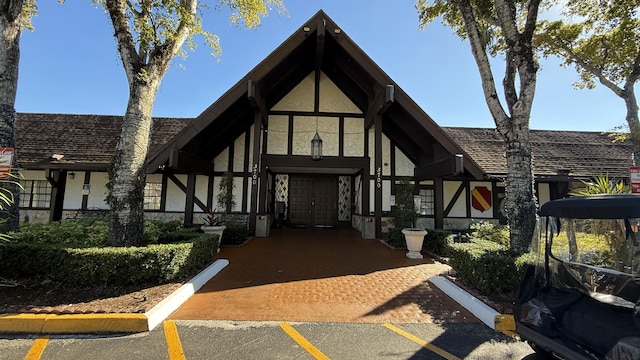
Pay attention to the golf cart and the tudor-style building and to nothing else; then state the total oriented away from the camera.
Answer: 0

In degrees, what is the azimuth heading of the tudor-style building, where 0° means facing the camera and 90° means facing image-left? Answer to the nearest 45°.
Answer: approximately 0°

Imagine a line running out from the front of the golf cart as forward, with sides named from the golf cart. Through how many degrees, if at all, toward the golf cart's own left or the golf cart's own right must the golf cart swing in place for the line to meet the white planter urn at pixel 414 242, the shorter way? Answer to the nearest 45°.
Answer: approximately 90° to the golf cart's own right

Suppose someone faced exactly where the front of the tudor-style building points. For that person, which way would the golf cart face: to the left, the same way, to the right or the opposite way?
to the right

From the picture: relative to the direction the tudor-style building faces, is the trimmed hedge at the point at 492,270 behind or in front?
in front

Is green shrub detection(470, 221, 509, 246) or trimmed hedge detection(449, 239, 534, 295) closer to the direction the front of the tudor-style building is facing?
the trimmed hedge

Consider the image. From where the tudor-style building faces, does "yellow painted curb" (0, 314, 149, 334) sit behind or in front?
in front
